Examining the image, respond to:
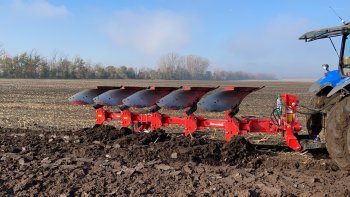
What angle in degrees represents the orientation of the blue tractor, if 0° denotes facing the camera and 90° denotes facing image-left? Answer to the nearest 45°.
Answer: approximately 225°

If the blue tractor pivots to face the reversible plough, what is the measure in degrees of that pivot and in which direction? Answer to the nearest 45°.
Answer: approximately 135° to its left
